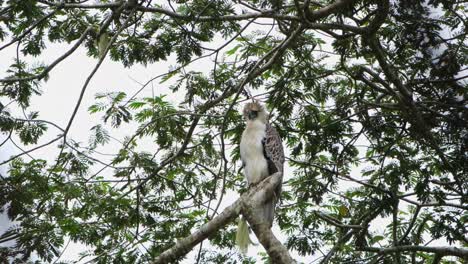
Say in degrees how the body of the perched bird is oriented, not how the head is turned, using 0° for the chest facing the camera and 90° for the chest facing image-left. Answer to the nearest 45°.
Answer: approximately 45°
